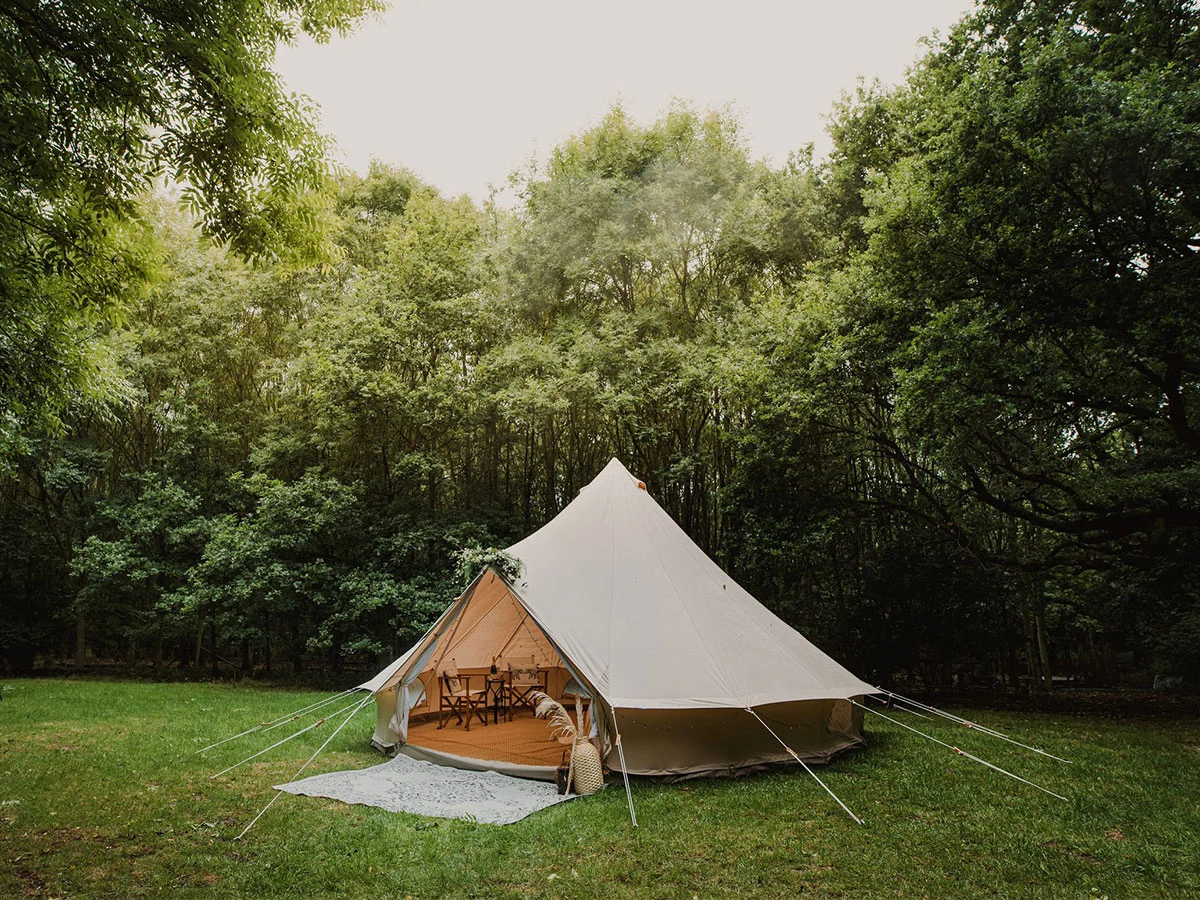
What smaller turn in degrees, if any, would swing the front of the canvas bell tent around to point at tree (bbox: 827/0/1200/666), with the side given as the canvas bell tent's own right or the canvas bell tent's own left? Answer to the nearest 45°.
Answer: approximately 135° to the canvas bell tent's own left

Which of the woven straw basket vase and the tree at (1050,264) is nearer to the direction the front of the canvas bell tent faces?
the woven straw basket vase

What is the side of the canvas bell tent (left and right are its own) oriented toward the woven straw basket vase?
front

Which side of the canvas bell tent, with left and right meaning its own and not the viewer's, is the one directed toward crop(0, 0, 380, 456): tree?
front

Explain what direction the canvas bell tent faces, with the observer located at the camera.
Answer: facing the viewer and to the left of the viewer
